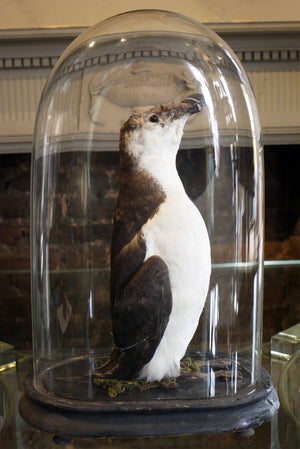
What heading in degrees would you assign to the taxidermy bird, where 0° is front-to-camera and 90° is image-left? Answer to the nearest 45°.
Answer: approximately 270°
